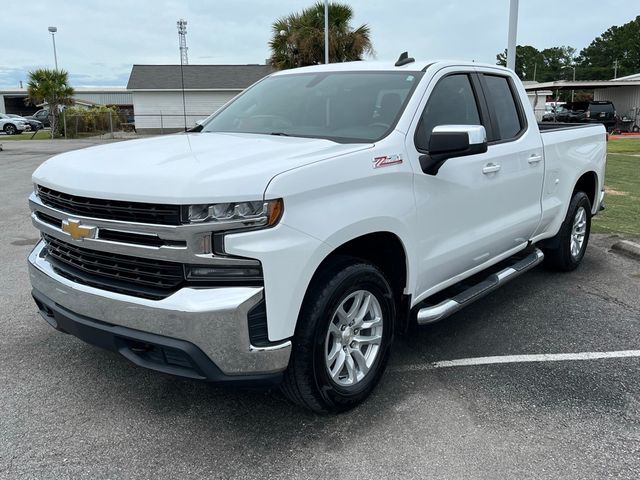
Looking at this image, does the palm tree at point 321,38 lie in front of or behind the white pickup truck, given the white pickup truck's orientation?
behind

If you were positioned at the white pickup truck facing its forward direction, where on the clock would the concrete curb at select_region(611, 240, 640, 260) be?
The concrete curb is roughly at 6 o'clock from the white pickup truck.

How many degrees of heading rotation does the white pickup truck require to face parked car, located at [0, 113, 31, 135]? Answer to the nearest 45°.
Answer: approximately 90° to its right

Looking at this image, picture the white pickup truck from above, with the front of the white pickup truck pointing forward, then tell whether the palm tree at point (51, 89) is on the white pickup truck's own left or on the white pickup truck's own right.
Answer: on the white pickup truck's own right

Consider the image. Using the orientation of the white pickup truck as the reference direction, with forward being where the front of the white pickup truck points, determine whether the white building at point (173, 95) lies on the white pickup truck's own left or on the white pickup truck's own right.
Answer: on the white pickup truck's own right

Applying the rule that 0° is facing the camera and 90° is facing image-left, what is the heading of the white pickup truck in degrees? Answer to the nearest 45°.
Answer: approximately 45°

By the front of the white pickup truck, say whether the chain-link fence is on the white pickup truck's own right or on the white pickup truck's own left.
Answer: on the white pickup truck's own right

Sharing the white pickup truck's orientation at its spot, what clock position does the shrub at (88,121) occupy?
The shrub is roughly at 4 o'clock from the white pickup truck.
